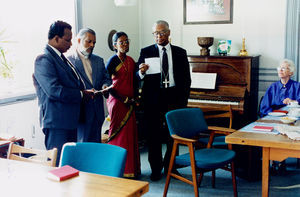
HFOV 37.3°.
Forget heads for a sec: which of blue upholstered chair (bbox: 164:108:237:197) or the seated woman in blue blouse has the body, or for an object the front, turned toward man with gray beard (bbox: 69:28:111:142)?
the seated woman in blue blouse

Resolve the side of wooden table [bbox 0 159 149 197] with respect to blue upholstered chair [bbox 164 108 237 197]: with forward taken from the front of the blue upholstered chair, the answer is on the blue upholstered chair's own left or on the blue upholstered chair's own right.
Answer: on the blue upholstered chair's own right

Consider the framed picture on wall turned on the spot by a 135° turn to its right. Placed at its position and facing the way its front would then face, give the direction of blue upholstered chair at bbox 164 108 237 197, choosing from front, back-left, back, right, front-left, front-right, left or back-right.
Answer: back-left

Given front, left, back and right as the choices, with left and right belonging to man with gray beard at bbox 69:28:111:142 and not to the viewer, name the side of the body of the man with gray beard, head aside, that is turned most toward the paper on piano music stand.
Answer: left

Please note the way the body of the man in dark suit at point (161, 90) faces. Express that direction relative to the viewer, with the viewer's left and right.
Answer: facing the viewer

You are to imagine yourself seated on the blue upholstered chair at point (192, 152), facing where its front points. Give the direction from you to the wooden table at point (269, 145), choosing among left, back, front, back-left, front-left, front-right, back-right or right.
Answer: front

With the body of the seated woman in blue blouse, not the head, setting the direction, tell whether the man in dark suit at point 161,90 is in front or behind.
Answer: in front

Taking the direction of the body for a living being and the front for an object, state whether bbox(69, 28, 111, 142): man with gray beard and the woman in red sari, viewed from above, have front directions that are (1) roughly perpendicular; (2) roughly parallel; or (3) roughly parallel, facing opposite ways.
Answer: roughly parallel

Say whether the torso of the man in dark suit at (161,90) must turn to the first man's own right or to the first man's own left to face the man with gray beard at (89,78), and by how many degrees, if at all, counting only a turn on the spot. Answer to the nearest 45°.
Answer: approximately 45° to the first man's own right

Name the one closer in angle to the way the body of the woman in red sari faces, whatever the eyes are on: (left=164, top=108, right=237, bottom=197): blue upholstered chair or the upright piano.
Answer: the blue upholstered chair

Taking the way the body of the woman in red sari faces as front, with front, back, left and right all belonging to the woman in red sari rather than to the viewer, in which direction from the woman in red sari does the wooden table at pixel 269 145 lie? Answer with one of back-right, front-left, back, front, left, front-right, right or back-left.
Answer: front

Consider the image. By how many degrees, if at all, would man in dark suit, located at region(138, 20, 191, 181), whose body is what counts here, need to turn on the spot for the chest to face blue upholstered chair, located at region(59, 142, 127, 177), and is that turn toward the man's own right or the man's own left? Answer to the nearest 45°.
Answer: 0° — they already face it

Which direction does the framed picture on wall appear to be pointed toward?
toward the camera

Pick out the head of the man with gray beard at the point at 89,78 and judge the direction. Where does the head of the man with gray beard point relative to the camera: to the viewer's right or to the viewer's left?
to the viewer's right

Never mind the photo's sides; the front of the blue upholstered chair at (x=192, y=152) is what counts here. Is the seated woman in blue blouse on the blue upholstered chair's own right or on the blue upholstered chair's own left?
on the blue upholstered chair's own left

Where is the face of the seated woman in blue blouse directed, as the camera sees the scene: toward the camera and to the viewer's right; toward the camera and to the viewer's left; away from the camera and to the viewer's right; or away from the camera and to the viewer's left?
toward the camera and to the viewer's left

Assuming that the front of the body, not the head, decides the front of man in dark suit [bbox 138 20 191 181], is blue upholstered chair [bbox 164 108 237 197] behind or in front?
in front

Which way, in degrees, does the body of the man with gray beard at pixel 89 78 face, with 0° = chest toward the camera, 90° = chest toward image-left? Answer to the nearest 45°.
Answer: approximately 315°
